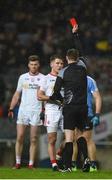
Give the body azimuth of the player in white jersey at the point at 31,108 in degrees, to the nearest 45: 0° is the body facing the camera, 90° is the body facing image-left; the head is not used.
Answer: approximately 0°

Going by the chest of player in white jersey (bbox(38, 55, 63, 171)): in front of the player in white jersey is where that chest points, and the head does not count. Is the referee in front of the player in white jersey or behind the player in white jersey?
in front

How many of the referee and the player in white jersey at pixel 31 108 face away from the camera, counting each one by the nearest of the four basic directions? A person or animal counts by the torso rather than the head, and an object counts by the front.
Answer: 1

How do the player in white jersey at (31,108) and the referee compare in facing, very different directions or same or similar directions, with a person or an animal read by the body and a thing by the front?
very different directions

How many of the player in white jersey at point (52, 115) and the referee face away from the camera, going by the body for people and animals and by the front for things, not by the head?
1

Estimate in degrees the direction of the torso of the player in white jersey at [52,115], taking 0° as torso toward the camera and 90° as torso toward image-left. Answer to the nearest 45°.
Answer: approximately 315°

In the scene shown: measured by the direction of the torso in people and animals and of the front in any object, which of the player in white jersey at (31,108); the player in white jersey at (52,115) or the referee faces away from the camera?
the referee

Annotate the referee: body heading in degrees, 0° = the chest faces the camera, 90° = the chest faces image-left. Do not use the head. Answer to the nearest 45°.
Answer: approximately 180°

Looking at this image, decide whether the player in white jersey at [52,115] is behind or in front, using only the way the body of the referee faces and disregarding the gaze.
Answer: in front
